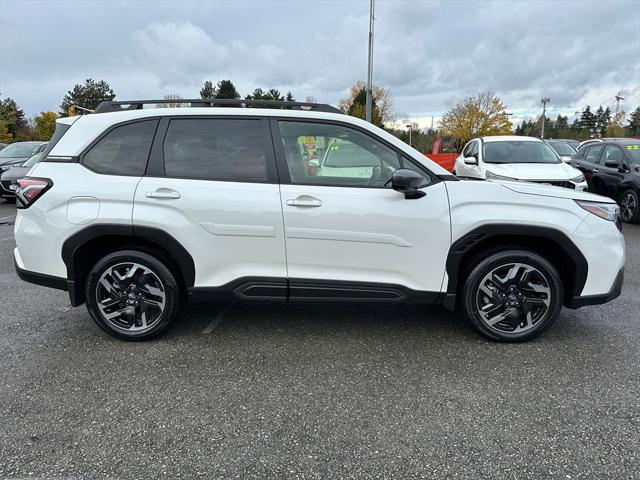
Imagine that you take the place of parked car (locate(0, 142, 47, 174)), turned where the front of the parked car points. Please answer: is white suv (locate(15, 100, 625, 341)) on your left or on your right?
on your left

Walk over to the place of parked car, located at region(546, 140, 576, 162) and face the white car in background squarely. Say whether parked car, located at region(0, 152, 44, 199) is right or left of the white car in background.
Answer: right

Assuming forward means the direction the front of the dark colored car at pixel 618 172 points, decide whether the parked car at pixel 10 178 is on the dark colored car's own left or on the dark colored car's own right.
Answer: on the dark colored car's own right

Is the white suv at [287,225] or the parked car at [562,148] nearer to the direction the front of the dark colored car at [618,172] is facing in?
the white suv

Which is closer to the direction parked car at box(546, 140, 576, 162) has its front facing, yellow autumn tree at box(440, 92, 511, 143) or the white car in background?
the white car in background

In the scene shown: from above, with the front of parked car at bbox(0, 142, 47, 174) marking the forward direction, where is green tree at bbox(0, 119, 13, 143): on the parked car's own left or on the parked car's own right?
on the parked car's own right

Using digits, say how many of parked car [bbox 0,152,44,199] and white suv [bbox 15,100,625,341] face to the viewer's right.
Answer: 1

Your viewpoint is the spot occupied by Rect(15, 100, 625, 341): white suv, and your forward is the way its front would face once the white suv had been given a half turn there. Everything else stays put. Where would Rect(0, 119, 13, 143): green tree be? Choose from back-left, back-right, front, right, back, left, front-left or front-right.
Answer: front-right

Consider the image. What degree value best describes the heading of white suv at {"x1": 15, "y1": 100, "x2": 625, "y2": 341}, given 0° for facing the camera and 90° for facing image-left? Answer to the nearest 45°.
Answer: approximately 270°

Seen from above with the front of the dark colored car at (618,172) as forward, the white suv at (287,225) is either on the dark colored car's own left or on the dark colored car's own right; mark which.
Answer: on the dark colored car's own right
